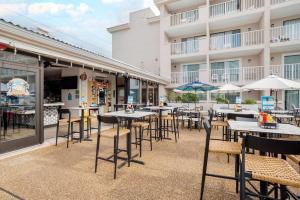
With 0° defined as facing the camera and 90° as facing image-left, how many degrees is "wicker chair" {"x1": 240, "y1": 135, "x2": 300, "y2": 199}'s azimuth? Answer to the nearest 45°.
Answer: approximately 180°

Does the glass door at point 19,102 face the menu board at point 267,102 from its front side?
yes

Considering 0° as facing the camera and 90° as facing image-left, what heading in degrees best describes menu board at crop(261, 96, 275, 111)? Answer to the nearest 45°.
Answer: approximately 0°

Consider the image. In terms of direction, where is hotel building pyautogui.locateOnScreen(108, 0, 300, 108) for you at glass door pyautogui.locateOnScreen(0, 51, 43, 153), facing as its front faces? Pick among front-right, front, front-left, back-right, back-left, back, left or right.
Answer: front-left

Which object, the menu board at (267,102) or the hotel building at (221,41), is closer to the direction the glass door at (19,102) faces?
the menu board

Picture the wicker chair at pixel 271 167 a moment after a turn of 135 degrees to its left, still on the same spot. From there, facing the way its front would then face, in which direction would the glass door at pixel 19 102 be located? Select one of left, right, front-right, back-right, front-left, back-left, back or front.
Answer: front-right

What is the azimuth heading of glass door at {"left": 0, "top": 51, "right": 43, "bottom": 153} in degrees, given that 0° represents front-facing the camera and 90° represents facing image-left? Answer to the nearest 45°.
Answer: approximately 315°

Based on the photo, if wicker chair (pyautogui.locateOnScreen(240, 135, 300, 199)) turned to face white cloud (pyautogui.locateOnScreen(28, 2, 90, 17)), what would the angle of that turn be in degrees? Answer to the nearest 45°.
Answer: approximately 90° to its left

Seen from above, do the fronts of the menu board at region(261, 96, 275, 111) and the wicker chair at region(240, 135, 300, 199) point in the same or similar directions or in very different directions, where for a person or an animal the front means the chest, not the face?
very different directions

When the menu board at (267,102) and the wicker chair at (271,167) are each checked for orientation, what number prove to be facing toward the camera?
1

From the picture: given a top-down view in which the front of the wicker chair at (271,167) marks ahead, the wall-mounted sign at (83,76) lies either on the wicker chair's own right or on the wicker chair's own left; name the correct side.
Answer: on the wicker chair's own left

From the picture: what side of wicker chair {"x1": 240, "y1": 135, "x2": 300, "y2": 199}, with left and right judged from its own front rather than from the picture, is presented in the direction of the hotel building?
front

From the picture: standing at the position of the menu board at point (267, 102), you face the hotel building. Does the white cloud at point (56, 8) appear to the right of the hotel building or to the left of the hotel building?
left

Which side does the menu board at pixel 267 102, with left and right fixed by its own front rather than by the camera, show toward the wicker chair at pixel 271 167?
front
